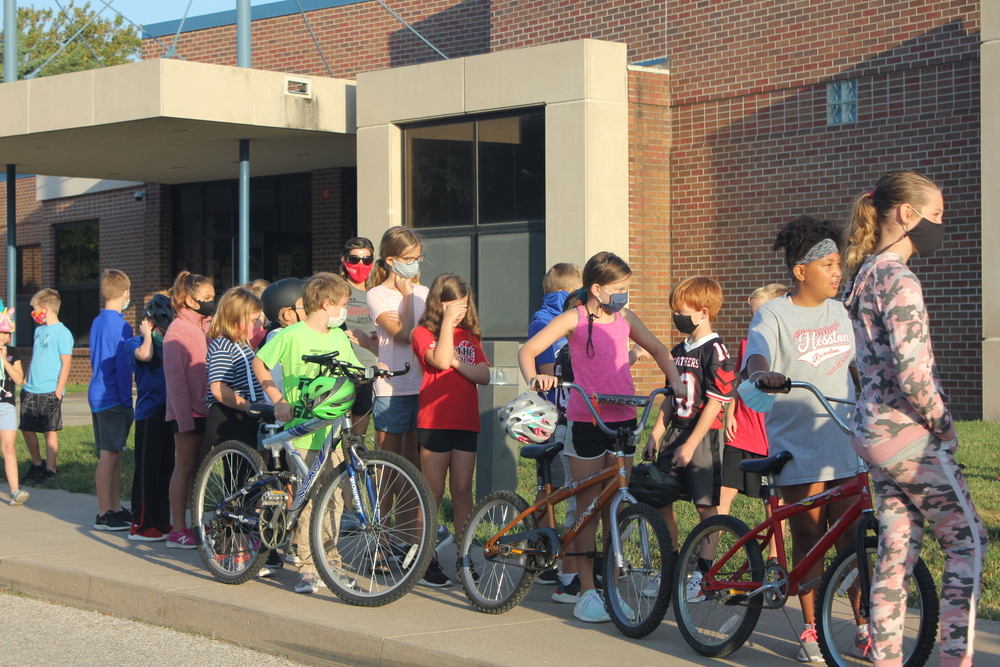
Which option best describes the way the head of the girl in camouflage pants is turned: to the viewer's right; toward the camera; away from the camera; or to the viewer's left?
to the viewer's right

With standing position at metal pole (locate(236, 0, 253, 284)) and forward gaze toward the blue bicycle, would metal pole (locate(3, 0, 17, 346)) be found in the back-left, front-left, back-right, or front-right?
back-right

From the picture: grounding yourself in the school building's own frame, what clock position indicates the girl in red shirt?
The girl in red shirt is roughly at 11 o'clock from the school building.

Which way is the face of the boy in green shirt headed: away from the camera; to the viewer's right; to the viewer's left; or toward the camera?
to the viewer's right

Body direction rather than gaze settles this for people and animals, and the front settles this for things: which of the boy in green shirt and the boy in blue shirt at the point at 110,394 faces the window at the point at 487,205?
the boy in blue shirt

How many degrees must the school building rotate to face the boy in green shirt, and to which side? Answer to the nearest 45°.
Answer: approximately 45° to its left

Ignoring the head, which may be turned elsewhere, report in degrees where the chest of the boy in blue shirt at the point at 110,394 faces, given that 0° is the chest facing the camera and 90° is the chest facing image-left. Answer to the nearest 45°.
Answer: approximately 225°

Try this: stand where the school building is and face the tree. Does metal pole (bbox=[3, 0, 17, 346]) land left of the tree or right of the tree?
left

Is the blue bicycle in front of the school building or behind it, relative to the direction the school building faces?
in front

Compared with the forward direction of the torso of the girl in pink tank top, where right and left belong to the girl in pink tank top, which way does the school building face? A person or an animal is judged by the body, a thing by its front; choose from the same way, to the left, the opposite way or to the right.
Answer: to the right

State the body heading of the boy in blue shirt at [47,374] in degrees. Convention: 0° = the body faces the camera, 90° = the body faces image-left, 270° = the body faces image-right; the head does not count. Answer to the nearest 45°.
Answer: approximately 45°
